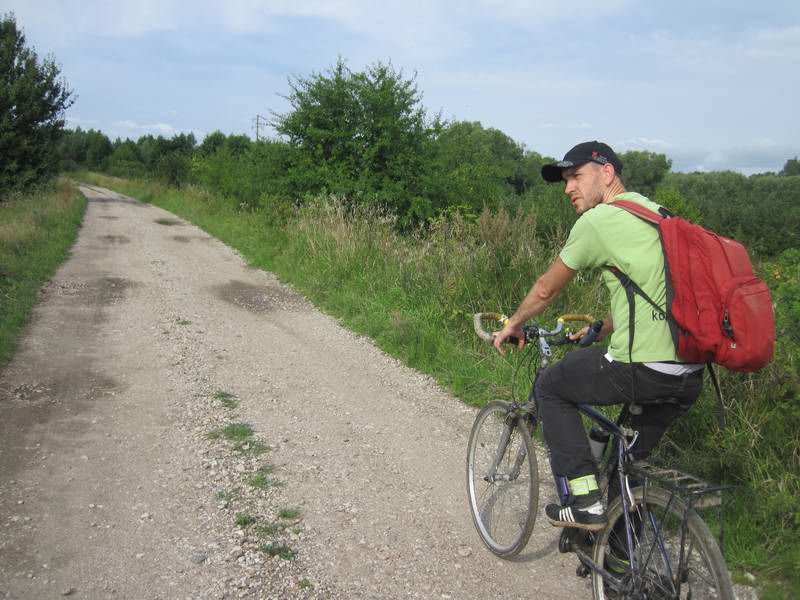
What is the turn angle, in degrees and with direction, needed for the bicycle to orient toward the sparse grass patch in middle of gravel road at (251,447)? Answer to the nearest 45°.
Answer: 0° — it already faces it

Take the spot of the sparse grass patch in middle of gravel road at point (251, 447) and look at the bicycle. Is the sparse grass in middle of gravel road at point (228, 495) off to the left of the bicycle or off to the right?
right

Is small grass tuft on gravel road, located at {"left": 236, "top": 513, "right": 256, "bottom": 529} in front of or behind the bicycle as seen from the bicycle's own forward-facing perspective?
in front

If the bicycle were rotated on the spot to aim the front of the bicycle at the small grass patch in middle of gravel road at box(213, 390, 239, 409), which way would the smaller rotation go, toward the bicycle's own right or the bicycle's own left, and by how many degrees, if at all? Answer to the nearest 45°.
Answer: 0° — it already faces it

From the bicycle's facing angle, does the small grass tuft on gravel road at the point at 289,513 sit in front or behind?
in front

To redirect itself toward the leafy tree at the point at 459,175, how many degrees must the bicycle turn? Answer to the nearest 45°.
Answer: approximately 45° to its right

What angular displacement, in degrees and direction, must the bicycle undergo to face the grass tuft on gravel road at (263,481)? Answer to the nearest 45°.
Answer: approximately 45° to its left

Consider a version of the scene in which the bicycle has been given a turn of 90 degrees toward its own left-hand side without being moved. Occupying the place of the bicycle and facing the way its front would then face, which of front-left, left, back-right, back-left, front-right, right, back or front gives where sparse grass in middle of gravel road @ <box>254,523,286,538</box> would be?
front-right

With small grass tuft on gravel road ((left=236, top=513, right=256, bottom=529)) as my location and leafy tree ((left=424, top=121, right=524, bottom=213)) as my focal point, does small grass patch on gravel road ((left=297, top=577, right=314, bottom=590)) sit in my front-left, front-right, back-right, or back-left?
back-right

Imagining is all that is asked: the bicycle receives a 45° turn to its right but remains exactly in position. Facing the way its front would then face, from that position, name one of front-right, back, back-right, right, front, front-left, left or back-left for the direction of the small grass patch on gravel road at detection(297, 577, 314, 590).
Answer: left

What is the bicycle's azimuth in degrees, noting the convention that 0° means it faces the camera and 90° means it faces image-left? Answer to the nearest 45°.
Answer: approximately 135°
